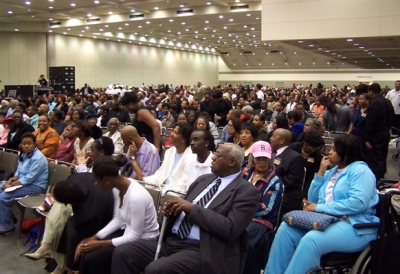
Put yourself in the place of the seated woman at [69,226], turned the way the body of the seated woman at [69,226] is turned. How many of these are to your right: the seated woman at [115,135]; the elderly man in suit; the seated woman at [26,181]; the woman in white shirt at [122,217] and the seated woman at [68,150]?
3

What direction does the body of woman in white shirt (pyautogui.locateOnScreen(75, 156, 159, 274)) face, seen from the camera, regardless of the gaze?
to the viewer's left

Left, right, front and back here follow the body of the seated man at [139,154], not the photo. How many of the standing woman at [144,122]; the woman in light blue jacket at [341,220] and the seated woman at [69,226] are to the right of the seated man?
1

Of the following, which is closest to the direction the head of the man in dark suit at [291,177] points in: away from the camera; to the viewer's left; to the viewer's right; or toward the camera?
to the viewer's left

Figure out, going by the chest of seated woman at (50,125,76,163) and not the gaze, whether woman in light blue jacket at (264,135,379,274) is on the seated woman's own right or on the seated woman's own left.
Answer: on the seated woman's own left

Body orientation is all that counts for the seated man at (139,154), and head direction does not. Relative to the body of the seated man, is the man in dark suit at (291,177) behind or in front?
behind

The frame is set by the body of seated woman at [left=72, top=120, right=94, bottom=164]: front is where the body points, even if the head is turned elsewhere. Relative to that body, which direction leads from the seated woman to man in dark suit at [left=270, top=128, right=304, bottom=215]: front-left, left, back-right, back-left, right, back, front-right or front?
left
